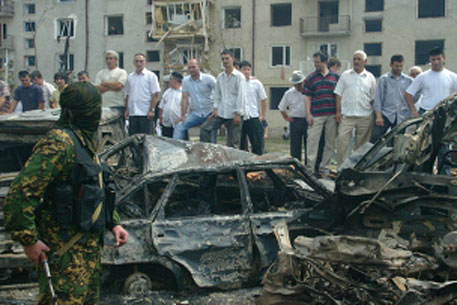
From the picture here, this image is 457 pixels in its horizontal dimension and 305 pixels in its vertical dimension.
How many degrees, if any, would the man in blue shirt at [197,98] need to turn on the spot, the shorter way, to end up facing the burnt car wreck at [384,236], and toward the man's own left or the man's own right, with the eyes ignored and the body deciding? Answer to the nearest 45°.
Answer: approximately 45° to the man's own left

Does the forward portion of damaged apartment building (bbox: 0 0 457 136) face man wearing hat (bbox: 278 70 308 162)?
yes

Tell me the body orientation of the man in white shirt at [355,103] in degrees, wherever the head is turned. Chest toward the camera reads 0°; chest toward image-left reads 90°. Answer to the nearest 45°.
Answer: approximately 0°

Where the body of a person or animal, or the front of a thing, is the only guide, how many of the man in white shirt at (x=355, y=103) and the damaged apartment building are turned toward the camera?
2

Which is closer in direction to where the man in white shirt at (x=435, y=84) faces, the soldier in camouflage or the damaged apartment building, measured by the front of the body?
the soldier in camouflage

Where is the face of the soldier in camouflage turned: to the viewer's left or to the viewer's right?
to the viewer's right

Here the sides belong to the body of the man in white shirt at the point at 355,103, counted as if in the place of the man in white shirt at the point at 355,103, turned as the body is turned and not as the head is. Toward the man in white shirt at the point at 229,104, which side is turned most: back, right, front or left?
right

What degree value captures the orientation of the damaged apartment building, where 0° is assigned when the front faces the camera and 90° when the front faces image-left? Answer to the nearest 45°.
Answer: approximately 0°

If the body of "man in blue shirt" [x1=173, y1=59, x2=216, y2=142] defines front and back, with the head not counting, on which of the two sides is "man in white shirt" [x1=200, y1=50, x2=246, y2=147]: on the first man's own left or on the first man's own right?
on the first man's own left
